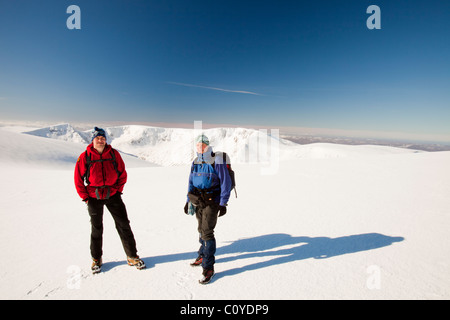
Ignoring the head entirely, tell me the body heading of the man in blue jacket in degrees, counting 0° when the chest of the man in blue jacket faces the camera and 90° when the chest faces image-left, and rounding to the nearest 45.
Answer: approximately 45°

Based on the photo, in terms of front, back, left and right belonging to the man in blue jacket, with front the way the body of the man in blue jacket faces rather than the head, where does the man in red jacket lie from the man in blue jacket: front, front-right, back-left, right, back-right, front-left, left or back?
front-right

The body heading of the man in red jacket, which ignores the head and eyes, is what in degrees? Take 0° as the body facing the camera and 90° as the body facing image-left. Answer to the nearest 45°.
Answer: approximately 0°

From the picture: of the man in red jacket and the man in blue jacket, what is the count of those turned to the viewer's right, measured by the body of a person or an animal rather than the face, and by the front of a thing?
0

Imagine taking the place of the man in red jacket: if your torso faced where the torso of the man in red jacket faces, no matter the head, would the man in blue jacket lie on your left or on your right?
on your left
